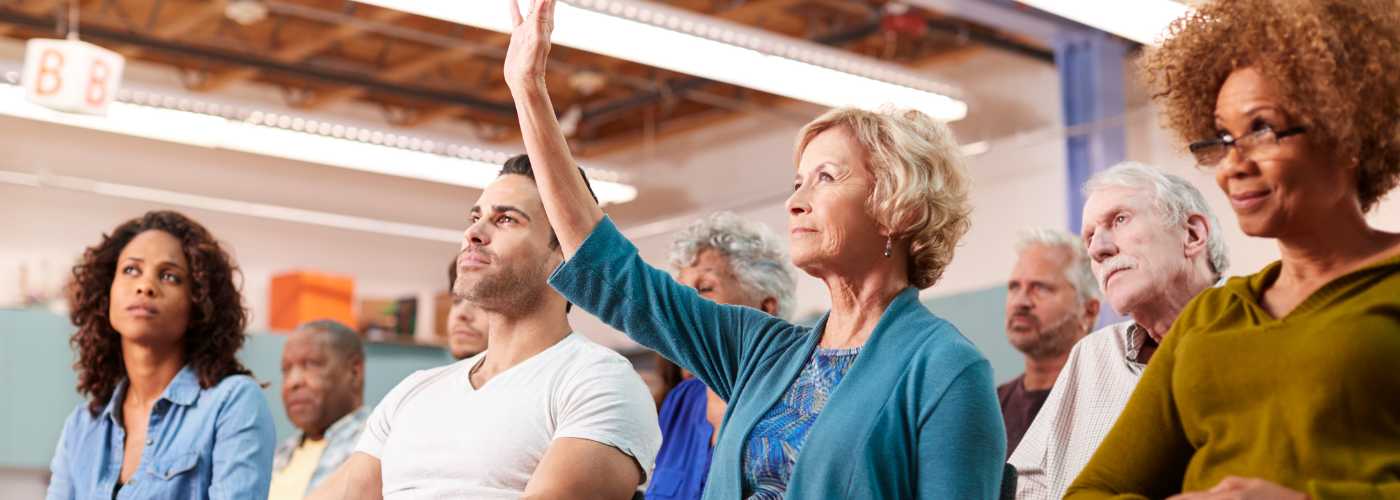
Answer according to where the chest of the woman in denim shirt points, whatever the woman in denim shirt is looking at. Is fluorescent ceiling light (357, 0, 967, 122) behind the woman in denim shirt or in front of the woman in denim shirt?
behind

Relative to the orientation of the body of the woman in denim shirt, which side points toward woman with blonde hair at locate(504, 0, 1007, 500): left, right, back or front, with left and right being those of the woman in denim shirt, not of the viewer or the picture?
left

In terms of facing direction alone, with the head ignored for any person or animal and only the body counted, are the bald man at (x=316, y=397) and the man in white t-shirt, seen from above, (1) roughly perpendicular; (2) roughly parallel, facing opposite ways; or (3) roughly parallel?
roughly parallel

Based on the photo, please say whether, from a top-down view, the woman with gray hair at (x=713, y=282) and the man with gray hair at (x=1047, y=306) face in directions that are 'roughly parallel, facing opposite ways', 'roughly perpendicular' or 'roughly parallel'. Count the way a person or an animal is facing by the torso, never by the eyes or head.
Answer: roughly parallel

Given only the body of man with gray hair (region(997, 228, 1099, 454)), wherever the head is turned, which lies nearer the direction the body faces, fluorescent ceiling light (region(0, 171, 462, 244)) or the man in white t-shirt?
the man in white t-shirt

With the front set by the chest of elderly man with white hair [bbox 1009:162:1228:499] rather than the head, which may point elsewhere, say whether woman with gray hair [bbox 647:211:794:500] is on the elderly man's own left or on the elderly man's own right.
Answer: on the elderly man's own right

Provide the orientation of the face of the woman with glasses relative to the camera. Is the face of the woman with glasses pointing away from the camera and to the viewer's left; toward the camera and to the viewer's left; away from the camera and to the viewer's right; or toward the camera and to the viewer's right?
toward the camera and to the viewer's left

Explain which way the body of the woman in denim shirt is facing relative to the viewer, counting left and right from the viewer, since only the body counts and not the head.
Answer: facing the viewer and to the left of the viewer

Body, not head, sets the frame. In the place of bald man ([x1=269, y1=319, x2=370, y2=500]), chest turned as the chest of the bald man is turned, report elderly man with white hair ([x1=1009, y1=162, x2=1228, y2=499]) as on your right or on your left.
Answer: on your left
